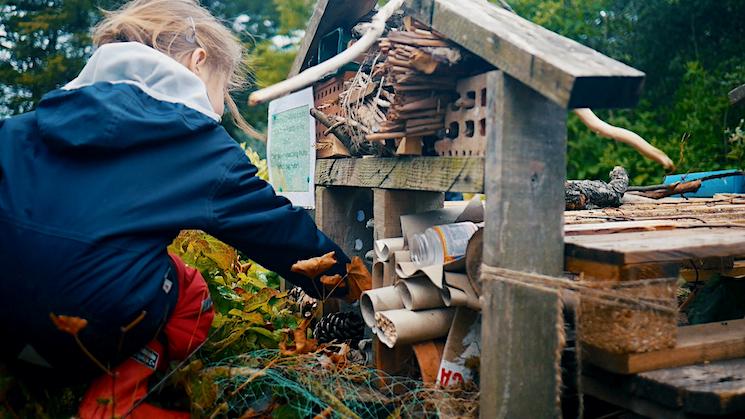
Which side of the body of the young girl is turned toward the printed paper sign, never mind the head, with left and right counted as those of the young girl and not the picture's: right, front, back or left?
front

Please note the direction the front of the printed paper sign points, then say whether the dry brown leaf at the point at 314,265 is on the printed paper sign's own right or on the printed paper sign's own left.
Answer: on the printed paper sign's own left

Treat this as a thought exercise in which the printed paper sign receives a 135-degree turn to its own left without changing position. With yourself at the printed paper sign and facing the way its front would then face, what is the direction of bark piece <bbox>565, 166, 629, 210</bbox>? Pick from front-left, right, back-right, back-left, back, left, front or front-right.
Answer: front-right

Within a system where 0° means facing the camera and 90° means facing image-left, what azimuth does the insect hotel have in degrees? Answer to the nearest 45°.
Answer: approximately 45°

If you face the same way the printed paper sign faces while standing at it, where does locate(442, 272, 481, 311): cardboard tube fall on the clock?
The cardboard tube is roughly at 10 o'clock from the printed paper sign.

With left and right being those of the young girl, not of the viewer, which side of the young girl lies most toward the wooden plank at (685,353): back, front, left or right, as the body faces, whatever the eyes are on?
front

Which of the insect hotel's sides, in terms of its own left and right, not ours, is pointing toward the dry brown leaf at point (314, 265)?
right

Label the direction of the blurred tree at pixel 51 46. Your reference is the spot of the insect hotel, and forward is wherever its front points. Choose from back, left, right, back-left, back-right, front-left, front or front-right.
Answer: right

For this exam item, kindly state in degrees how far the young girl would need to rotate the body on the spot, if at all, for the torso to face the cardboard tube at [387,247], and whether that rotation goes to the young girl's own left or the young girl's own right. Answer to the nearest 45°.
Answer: approximately 45° to the young girl's own right

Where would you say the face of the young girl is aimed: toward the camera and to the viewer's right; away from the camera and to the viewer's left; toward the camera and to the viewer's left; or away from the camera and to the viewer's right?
away from the camera and to the viewer's right

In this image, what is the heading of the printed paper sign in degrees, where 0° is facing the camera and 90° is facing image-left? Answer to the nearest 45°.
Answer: approximately 45°

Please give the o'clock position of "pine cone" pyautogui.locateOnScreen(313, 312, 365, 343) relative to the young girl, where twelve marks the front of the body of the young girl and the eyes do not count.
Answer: The pine cone is roughly at 12 o'clock from the young girl.

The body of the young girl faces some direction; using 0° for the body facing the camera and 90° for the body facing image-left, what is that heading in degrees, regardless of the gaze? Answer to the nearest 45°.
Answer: approximately 225°

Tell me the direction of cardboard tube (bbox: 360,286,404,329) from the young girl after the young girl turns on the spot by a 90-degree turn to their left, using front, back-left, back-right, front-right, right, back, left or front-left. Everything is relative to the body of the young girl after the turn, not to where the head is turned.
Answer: back-right
